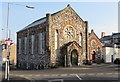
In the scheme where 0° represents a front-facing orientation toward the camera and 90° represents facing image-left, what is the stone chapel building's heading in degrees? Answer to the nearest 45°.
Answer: approximately 315°
